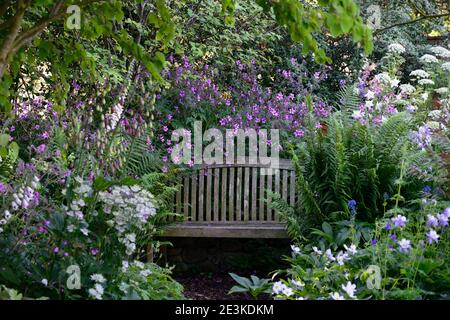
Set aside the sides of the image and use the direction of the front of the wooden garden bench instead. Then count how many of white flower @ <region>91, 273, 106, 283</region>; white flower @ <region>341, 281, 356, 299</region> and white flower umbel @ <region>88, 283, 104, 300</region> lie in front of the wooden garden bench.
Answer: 3

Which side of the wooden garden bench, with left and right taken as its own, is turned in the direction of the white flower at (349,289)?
front

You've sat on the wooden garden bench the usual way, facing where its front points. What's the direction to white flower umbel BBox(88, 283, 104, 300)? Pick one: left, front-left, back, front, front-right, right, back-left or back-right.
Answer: front

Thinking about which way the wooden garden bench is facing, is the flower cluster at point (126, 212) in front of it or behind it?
in front

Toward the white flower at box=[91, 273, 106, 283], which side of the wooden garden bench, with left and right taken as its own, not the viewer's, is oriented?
front

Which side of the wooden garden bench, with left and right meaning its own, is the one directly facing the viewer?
front
